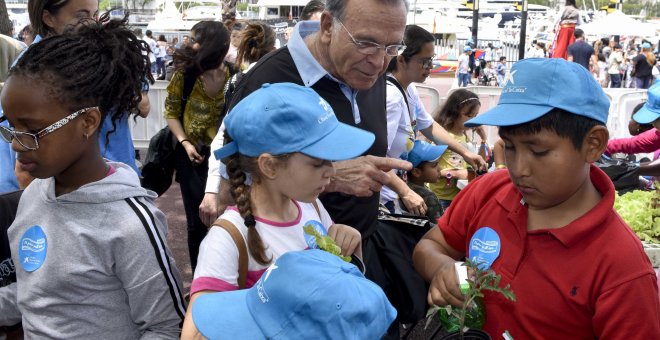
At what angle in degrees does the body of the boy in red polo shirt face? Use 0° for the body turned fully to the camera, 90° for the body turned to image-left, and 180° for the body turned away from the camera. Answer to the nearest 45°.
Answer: approximately 45°

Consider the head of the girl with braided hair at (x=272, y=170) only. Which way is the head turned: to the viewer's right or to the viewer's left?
to the viewer's right

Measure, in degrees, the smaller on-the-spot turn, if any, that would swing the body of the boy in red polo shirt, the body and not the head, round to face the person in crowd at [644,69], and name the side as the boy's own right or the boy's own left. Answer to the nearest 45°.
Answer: approximately 135° to the boy's own right

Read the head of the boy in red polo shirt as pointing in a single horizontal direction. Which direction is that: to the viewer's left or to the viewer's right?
to the viewer's left

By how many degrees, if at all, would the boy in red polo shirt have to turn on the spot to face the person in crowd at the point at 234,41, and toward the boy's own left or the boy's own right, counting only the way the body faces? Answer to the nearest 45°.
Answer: approximately 90° to the boy's own right
